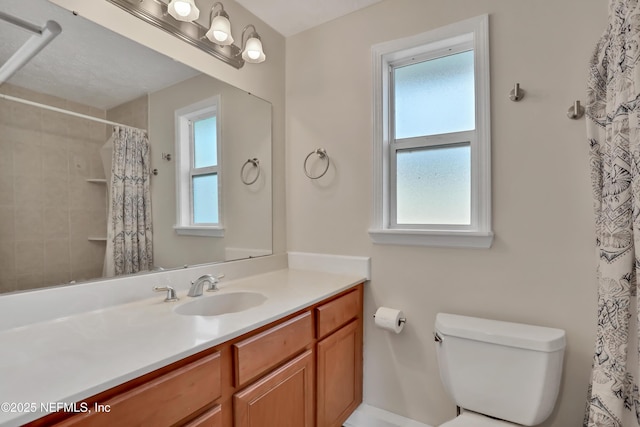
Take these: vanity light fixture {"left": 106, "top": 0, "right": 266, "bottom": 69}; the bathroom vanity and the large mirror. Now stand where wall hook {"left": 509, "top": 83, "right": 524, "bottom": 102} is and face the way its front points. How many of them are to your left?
0

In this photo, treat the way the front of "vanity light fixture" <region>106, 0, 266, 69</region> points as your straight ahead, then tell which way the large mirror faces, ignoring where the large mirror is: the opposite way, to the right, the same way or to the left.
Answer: the same way

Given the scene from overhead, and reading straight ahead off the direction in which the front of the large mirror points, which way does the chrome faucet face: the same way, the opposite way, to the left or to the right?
the same way

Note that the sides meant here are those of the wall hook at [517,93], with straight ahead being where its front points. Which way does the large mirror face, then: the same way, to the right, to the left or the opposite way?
to the left

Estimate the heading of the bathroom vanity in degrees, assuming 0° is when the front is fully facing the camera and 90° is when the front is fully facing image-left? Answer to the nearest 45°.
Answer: approximately 315°

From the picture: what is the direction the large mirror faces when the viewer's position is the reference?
facing the viewer and to the right of the viewer

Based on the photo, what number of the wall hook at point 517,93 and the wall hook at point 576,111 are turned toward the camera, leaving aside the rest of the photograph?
2

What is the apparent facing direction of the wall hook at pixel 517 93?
toward the camera

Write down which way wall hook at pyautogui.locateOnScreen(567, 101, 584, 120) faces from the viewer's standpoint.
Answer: facing the viewer

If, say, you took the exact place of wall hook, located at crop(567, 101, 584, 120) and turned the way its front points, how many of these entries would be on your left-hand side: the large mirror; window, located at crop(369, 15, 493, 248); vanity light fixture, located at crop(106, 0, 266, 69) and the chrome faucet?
0

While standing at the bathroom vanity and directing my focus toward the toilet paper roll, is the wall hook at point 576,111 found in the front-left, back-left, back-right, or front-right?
front-right

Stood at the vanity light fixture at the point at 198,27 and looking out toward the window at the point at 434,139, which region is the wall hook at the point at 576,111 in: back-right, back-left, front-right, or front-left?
front-right

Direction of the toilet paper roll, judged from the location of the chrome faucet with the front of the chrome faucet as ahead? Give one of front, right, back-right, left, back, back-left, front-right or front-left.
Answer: front-left

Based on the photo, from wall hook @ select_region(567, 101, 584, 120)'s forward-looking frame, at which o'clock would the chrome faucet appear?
The chrome faucet is roughly at 2 o'clock from the wall hook.

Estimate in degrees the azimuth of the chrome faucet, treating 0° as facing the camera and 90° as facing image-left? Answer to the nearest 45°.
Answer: approximately 315°
